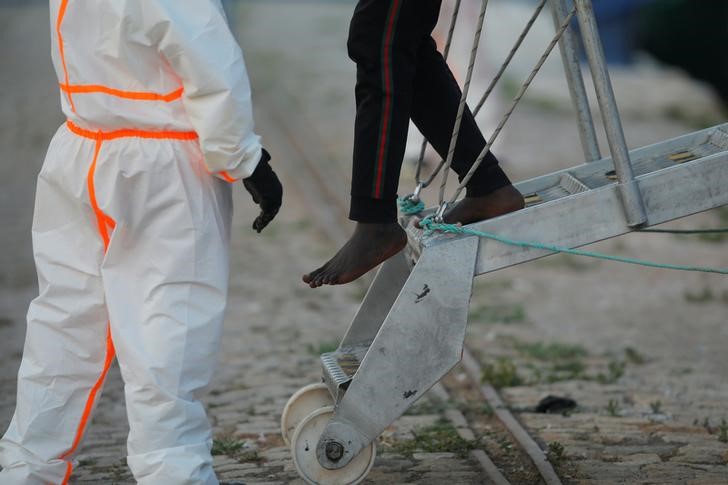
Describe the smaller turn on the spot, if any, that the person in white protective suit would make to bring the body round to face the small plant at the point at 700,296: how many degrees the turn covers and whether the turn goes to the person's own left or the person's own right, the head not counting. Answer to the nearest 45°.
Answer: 0° — they already face it

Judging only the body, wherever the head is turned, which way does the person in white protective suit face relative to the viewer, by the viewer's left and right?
facing away from the viewer and to the right of the viewer
